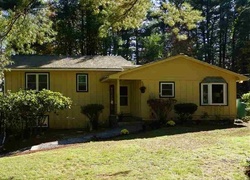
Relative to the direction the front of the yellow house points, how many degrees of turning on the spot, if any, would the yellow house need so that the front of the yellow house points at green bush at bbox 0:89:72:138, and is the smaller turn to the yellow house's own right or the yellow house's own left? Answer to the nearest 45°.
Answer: approximately 45° to the yellow house's own right

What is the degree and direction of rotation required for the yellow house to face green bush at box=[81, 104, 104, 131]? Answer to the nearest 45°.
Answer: approximately 90° to its right

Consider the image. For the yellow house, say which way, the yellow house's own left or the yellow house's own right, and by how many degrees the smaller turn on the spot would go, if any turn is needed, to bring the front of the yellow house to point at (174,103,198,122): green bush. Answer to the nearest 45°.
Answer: approximately 90° to the yellow house's own left

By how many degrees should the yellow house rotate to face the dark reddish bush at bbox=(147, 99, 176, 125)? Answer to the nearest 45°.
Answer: approximately 45° to its left

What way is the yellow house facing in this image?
toward the camera
